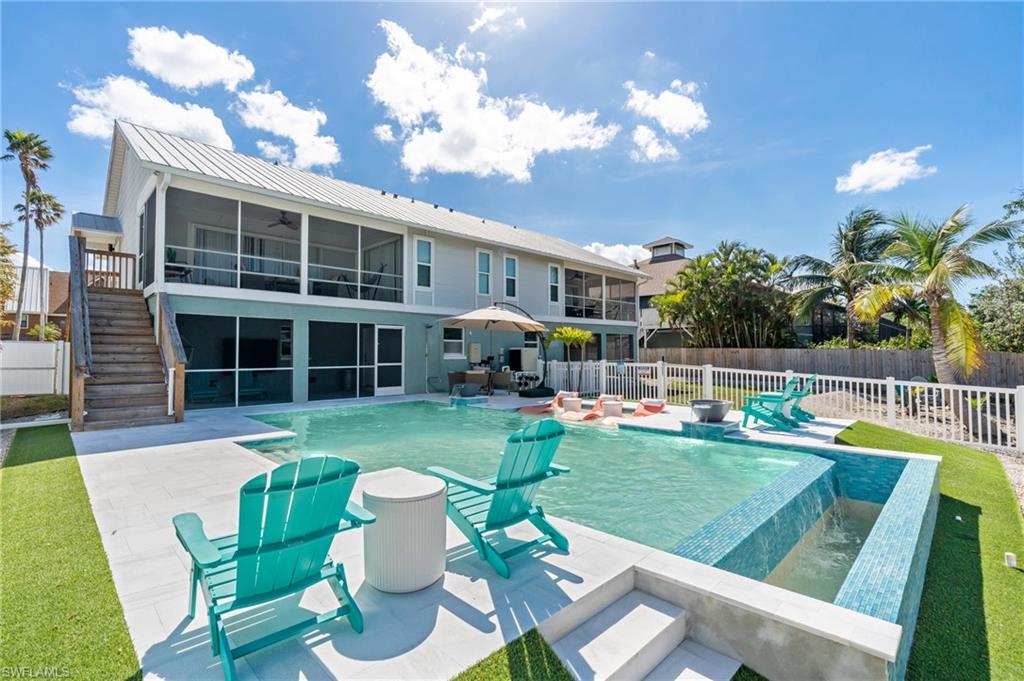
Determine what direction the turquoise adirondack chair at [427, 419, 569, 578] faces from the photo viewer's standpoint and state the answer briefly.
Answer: facing away from the viewer and to the left of the viewer

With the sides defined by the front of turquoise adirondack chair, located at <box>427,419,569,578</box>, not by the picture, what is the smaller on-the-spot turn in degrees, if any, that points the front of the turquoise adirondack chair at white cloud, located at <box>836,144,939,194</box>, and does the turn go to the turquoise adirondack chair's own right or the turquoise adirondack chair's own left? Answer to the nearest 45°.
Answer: approximately 90° to the turquoise adirondack chair's own right

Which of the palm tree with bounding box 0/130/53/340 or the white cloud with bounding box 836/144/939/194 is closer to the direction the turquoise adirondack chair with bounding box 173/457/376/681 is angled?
the palm tree

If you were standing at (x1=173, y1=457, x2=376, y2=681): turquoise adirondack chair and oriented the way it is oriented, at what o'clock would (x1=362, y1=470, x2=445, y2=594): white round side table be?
The white round side table is roughly at 4 o'clock from the turquoise adirondack chair.

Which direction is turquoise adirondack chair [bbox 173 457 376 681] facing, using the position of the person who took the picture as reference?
facing away from the viewer and to the left of the viewer

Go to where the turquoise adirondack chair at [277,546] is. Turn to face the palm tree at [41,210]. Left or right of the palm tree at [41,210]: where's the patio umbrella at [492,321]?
right
